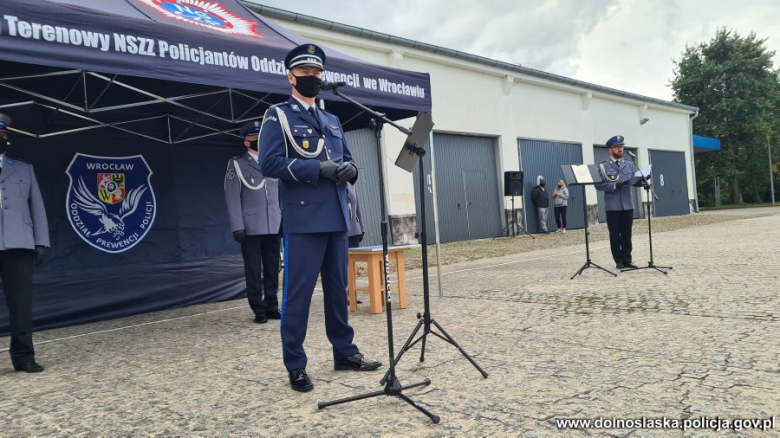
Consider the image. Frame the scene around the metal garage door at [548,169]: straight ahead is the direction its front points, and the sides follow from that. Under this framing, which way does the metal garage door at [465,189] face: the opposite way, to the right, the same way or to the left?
the same way

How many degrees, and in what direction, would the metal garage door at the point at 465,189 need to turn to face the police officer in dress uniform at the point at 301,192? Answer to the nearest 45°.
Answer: approximately 45° to its right

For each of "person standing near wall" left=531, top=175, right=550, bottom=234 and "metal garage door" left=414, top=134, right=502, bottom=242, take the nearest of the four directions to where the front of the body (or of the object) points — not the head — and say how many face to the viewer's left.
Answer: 0

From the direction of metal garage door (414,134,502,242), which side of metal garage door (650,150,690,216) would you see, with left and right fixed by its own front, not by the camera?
right

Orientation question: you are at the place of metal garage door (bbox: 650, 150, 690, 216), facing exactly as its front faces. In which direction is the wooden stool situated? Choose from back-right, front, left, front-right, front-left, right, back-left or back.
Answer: front-right

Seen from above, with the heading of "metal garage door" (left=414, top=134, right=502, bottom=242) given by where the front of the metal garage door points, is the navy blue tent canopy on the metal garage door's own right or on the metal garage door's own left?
on the metal garage door's own right

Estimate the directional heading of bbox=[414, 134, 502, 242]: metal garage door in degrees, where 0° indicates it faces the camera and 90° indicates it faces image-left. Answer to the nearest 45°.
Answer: approximately 315°

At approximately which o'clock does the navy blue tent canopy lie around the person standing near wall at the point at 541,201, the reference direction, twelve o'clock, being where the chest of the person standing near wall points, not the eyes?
The navy blue tent canopy is roughly at 2 o'clock from the person standing near wall.

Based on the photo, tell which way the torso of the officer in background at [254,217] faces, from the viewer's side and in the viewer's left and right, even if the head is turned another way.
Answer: facing the viewer and to the right of the viewer

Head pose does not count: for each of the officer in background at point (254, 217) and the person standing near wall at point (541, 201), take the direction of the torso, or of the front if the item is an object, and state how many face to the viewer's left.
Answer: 0

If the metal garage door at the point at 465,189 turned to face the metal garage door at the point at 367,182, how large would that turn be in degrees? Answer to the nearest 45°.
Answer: approximately 90° to its right

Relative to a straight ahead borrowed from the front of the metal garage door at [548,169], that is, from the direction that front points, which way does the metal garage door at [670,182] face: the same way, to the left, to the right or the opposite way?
the same way
